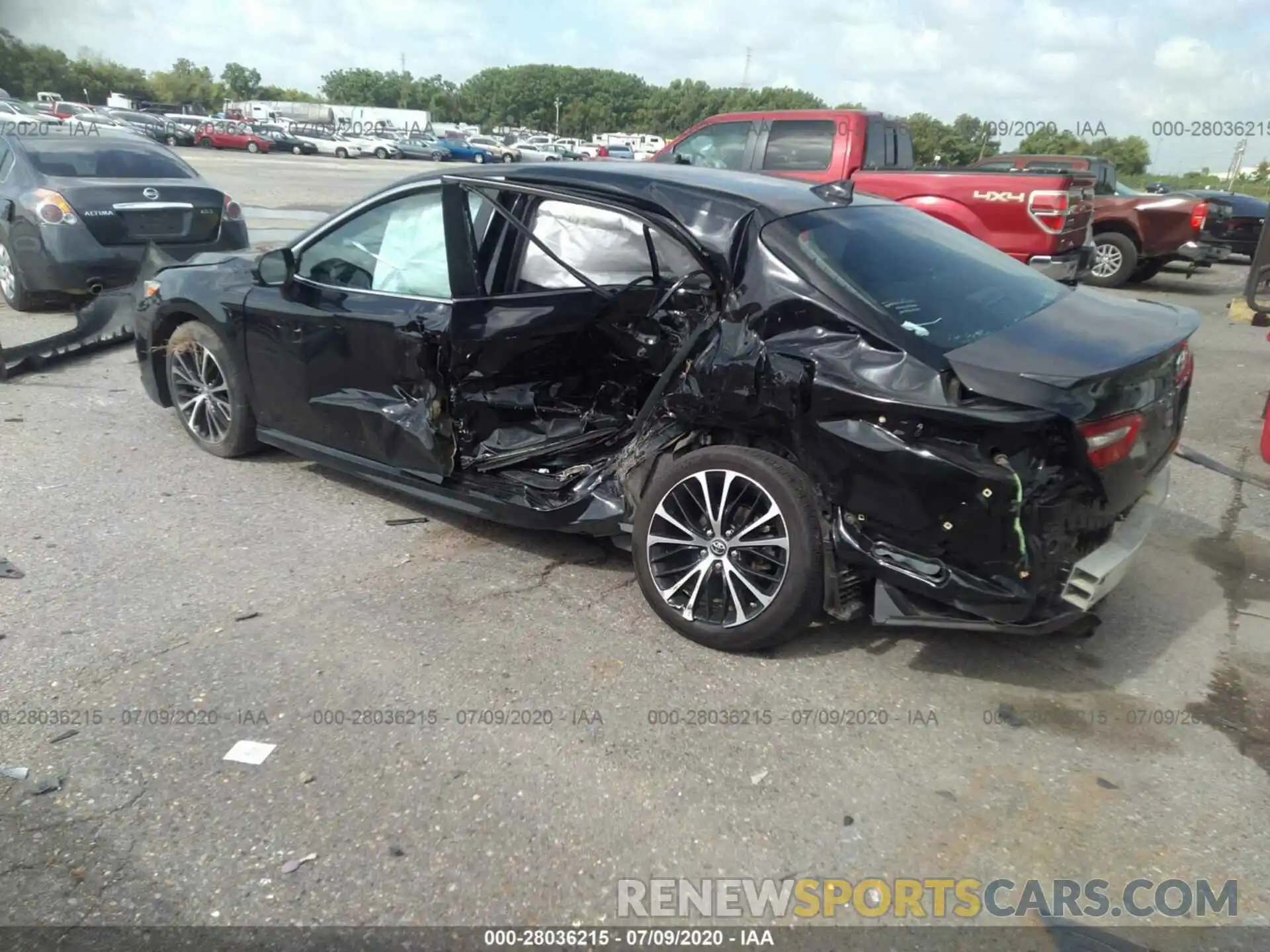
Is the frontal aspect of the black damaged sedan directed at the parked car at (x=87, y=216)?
yes

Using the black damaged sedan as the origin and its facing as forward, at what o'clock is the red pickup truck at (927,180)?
The red pickup truck is roughly at 2 o'clock from the black damaged sedan.

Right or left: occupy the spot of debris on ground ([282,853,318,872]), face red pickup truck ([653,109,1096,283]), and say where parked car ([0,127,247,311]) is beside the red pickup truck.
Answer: left

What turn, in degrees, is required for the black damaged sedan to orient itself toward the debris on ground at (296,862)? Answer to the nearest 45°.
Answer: approximately 90° to its left

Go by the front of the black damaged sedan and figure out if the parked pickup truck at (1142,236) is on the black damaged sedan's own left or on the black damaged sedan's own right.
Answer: on the black damaged sedan's own right

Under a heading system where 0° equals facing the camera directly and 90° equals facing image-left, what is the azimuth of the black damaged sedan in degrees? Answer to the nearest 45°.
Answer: approximately 135°

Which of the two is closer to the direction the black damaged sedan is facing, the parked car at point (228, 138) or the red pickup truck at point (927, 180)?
the parked car

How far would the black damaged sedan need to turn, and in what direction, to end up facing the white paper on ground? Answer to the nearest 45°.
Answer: approximately 90° to its left

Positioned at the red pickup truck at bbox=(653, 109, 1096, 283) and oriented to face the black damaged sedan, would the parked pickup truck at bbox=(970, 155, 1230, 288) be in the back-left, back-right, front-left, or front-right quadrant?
back-left

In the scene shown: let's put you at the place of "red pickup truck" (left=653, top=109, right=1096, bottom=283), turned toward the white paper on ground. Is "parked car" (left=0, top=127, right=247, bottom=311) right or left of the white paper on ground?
right

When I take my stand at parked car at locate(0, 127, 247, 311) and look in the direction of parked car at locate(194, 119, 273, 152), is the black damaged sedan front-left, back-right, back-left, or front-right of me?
back-right

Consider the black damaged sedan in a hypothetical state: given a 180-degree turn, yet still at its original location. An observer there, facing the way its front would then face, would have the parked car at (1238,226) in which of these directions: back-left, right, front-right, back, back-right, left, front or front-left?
left
